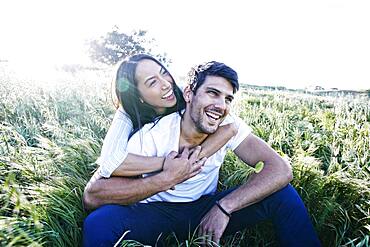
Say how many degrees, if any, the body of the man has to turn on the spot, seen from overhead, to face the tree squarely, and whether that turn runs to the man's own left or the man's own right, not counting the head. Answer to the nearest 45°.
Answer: approximately 180°

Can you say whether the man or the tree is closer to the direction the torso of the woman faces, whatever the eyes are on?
the man

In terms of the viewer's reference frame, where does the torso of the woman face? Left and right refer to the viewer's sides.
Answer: facing the viewer and to the right of the viewer

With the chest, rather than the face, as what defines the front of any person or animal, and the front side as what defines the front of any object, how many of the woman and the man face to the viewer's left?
0

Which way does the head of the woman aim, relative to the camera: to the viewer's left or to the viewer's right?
to the viewer's right

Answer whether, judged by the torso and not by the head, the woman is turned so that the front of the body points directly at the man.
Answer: yes

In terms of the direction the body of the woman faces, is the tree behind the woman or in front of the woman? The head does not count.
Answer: behind

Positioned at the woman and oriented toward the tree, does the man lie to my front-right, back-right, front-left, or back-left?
back-right

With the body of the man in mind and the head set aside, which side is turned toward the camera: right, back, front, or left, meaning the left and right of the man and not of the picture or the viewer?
front
